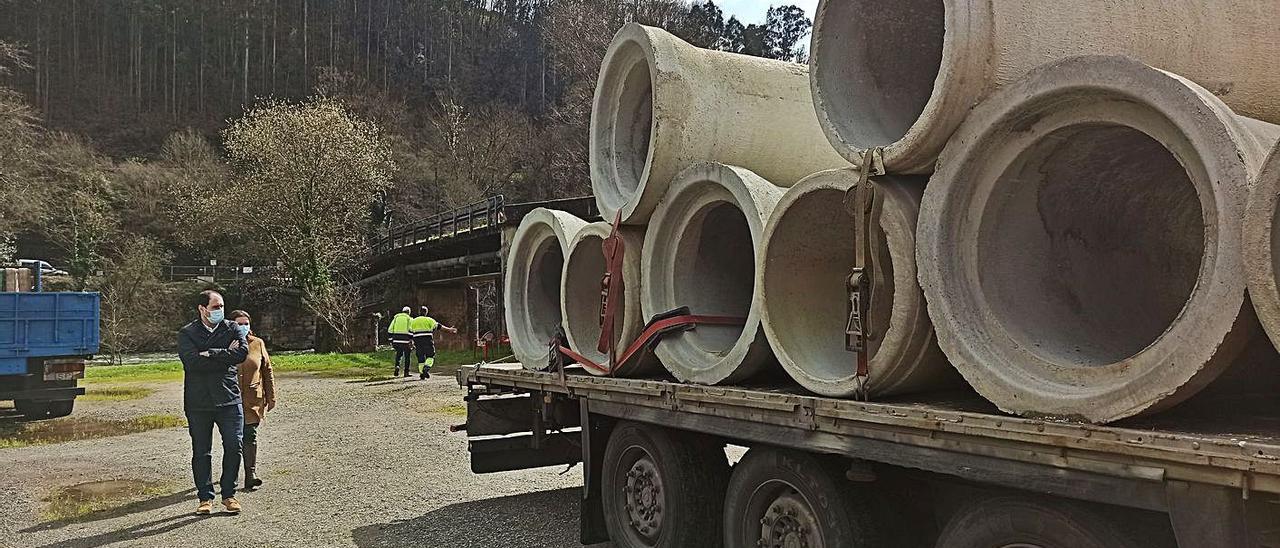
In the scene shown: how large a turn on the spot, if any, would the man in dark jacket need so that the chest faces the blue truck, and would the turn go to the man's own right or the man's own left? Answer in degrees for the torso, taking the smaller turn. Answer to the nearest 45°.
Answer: approximately 180°

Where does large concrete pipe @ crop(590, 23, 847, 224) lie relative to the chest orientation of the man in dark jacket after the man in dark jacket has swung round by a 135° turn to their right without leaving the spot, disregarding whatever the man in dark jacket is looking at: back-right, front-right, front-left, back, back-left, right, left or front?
back

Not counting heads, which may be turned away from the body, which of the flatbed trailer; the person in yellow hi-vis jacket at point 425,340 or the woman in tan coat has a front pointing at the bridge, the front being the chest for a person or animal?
the person in yellow hi-vis jacket

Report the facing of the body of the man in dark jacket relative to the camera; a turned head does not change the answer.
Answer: toward the camera

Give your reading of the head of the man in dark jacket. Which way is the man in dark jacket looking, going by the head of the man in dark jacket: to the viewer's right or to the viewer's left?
to the viewer's right

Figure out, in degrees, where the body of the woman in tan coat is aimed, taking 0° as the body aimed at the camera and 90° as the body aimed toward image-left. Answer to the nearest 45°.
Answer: approximately 45°

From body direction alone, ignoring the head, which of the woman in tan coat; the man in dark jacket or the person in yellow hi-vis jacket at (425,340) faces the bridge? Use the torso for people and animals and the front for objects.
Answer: the person in yellow hi-vis jacket

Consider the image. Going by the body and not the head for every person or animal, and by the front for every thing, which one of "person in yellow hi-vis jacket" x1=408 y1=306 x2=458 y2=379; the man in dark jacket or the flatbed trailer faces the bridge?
the person in yellow hi-vis jacket

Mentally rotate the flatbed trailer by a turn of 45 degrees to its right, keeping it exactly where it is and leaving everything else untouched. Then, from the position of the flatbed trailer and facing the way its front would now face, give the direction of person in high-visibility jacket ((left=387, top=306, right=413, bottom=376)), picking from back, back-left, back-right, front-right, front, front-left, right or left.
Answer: back-right

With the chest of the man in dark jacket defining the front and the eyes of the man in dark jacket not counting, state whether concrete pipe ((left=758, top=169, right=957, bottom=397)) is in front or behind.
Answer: in front

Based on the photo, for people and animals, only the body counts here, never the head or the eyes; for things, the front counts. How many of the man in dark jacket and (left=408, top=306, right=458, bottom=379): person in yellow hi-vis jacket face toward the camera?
1

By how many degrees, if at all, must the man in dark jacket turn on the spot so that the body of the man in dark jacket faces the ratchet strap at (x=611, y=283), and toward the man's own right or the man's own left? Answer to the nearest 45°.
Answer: approximately 45° to the man's own left

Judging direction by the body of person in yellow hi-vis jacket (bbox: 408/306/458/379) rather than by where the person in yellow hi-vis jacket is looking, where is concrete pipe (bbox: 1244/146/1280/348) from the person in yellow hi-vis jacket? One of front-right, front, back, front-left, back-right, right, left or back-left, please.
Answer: back

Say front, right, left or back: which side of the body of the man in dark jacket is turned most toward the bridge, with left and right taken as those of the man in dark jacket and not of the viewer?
back

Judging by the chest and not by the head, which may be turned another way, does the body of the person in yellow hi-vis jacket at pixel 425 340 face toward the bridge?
yes

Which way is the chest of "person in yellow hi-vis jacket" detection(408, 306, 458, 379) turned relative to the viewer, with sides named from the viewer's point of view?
facing away from the viewer

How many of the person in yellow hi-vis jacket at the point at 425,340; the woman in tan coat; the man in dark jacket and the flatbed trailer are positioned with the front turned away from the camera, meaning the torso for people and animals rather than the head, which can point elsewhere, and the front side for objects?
1

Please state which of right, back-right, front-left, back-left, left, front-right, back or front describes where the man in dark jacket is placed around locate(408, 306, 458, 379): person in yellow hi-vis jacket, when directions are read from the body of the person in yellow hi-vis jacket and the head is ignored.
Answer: back
